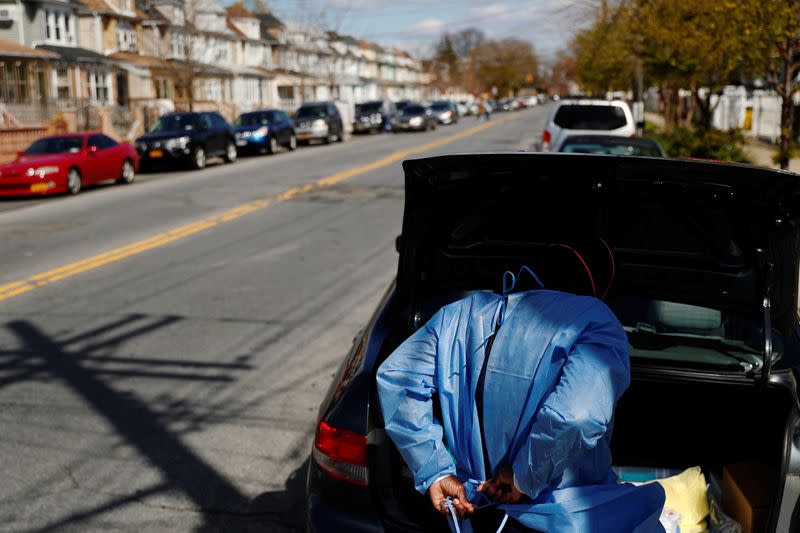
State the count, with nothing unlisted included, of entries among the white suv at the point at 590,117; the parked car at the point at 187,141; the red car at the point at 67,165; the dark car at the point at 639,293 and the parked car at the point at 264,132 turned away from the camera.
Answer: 2

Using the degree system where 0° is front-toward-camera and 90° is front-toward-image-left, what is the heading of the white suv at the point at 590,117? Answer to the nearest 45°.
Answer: approximately 180°

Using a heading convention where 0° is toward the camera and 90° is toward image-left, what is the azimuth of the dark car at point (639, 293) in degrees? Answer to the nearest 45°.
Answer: approximately 180°

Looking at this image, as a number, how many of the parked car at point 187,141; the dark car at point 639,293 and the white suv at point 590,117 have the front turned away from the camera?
2

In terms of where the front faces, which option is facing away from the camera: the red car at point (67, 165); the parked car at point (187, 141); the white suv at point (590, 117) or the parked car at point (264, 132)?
the white suv

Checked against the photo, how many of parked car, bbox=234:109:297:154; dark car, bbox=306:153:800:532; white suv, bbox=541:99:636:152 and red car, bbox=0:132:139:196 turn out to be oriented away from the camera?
2

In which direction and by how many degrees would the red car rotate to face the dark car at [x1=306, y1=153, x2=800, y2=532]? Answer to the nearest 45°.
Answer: approximately 45° to its left

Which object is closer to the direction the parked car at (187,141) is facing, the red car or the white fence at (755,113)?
the red car

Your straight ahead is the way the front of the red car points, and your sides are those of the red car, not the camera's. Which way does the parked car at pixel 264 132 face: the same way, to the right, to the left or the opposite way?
the same way

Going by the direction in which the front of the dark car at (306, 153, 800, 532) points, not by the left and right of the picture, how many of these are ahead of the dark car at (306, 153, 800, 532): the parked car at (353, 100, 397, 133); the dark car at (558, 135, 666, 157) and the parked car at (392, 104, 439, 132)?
3

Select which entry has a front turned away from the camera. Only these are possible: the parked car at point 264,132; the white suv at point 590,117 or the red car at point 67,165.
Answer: the white suv

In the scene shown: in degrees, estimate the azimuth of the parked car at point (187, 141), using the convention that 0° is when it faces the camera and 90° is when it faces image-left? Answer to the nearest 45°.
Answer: approximately 45°

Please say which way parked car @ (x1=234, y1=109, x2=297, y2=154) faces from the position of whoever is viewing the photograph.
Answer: facing the viewer and to the left of the viewer

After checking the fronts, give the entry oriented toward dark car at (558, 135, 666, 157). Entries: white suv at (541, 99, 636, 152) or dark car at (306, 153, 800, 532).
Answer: dark car at (306, 153, 800, 532)

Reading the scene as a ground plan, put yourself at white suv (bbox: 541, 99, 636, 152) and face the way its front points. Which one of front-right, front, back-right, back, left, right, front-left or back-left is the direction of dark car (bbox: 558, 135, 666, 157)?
back

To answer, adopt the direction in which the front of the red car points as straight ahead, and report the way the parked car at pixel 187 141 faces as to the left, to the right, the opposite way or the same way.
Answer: the same way

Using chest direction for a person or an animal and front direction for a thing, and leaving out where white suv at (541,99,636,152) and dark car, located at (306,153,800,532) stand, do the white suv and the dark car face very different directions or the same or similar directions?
same or similar directions

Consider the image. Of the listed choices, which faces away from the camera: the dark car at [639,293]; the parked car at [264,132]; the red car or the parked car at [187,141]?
the dark car

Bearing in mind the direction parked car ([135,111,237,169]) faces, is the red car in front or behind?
in front

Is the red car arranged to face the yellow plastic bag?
no
